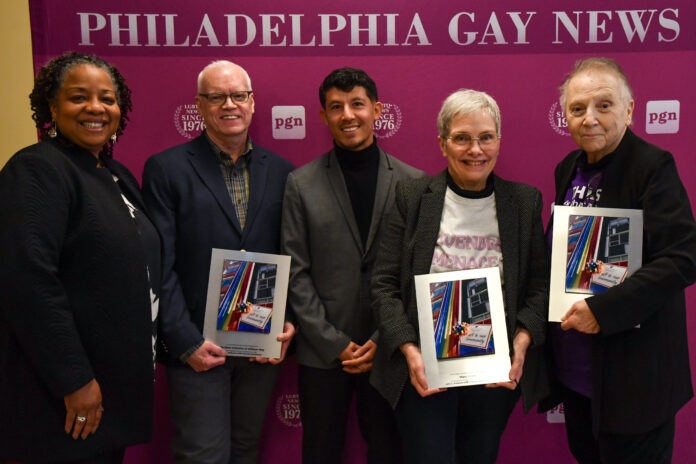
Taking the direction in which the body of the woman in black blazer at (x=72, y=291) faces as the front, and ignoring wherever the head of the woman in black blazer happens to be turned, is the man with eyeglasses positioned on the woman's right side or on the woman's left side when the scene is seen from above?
on the woman's left side

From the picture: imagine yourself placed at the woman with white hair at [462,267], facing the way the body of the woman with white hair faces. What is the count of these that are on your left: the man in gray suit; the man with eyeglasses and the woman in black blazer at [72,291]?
0

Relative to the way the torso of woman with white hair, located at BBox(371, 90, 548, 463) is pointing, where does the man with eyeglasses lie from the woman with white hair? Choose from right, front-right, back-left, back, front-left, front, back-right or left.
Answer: right

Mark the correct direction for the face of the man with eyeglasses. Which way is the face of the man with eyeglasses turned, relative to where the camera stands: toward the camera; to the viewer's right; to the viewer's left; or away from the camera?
toward the camera

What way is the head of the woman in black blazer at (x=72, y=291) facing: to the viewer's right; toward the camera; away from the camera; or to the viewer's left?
toward the camera

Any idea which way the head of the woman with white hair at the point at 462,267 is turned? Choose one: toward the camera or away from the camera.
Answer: toward the camera

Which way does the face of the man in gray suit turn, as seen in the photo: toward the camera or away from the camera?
toward the camera

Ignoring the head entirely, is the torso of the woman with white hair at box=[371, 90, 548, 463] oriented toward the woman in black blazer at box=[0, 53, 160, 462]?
no

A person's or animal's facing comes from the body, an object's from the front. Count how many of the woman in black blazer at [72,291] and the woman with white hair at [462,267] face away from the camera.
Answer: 0

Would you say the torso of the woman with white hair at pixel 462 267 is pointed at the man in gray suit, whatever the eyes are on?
no

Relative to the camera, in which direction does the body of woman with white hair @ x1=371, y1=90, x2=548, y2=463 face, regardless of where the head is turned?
toward the camera

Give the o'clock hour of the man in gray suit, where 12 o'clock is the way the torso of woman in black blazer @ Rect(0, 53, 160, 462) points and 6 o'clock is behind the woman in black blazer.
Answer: The man in gray suit is roughly at 10 o'clock from the woman in black blazer.

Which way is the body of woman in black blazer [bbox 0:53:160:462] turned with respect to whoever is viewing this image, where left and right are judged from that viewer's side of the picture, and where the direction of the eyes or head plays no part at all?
facing the viewer and to the right of the viewer
